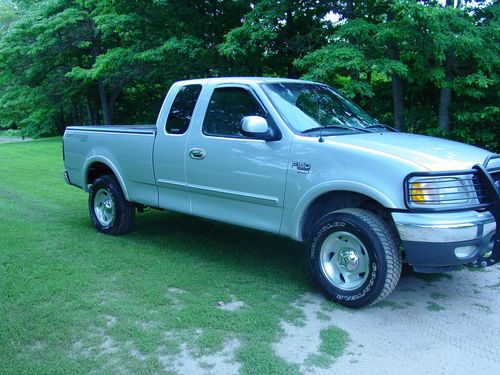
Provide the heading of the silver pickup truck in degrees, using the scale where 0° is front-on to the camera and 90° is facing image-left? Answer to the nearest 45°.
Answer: approximately 315°
